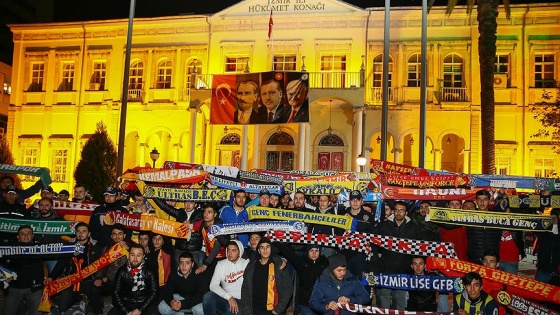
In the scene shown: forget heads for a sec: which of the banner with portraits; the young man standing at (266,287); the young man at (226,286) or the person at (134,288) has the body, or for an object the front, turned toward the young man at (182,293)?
the banner with portraits

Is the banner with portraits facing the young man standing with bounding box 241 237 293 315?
yes

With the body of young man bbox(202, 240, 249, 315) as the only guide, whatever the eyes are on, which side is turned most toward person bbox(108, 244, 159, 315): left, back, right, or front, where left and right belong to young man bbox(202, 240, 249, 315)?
right

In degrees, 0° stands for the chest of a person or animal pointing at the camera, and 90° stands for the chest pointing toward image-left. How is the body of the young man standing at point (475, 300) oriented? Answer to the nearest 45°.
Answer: approximately 0°

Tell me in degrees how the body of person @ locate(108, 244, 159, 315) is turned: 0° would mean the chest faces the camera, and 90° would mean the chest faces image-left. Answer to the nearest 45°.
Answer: approximately 0°
